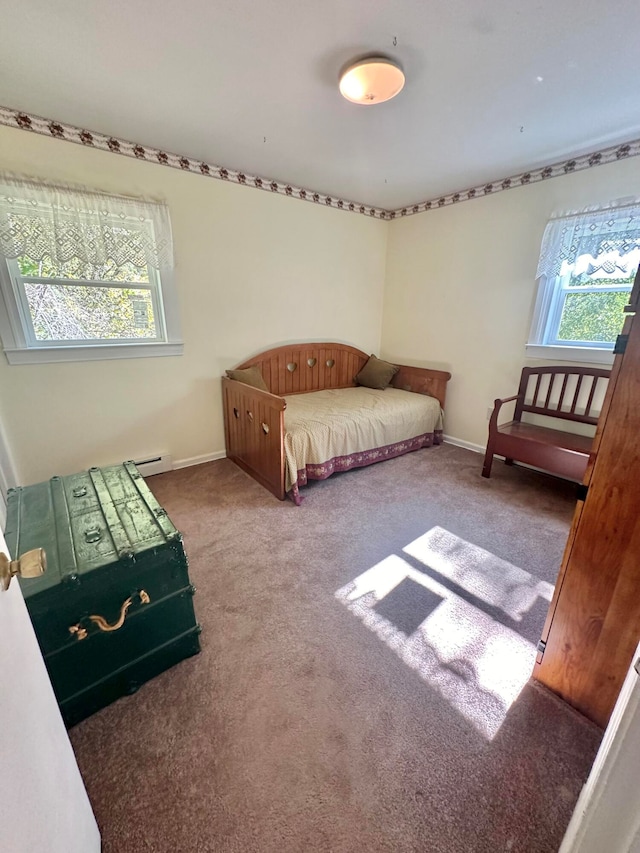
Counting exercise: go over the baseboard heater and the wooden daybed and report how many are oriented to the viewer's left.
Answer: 0

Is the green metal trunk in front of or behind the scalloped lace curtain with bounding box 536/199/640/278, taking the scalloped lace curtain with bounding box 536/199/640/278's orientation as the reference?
in front

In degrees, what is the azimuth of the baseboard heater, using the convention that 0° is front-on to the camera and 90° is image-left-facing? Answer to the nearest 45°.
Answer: approximately 315°

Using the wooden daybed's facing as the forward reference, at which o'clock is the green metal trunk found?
The green metal trunk is roughly at 2 o'clock from the wooden daybed.

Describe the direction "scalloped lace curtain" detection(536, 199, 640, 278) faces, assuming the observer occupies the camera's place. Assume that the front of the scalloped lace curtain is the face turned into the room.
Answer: facing the viewer and to the left of the viewer

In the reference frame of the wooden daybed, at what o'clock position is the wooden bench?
The wooden bench is roughly at 11 o'clock from the wooden daybed.

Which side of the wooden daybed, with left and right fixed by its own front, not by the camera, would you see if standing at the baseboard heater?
right

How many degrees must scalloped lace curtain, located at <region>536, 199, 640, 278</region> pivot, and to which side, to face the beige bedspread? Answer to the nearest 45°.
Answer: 0° — it already faces it

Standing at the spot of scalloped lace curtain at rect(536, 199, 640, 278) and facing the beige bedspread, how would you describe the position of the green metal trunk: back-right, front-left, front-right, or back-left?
front-left

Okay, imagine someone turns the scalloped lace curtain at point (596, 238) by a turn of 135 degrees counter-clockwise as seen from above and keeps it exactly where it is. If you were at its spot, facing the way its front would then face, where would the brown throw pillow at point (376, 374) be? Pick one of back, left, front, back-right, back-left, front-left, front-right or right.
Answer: back

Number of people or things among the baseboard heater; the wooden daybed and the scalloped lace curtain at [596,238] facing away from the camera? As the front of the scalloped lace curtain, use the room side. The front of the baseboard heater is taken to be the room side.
0

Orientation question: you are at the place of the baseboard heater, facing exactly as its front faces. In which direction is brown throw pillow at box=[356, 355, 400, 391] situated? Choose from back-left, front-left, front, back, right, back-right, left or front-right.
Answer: front-left

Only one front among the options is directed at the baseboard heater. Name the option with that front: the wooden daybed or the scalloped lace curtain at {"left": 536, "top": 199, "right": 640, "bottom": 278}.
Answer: the scalloped lace curtain

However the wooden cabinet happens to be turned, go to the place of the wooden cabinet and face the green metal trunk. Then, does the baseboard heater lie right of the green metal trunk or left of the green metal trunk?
right

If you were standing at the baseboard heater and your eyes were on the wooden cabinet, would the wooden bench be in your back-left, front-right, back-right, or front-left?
front-left

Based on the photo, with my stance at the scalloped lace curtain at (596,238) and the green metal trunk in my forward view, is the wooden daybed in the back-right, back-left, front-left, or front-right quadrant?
front-right

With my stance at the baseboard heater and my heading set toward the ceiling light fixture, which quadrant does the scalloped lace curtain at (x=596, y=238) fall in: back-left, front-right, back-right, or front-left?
front-left

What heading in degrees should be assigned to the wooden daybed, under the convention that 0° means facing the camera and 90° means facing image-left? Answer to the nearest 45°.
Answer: approximately 315°
